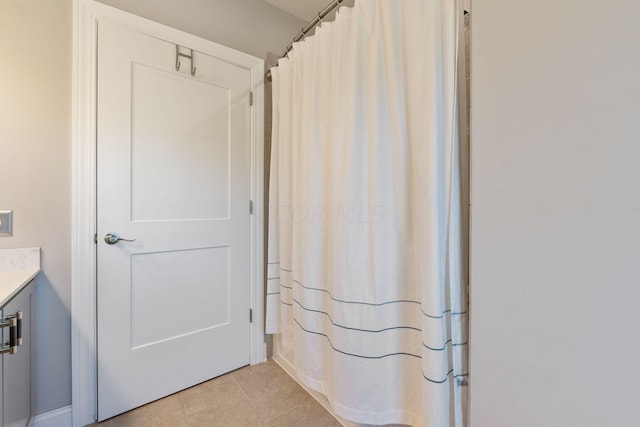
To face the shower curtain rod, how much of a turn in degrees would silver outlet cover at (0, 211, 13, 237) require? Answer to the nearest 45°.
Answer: approximately 45° to its left

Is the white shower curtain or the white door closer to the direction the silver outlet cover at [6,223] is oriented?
the white shower curtain

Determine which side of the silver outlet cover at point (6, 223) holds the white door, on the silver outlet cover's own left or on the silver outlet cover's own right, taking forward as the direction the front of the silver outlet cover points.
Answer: on the silver outlet cover's own left

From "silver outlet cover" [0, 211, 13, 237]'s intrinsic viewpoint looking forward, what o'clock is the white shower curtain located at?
The white shower curtain is roughly at 11 o'clock from the silver outlet cover.
